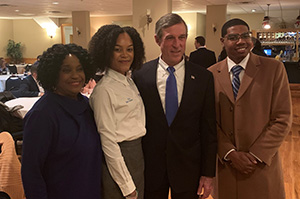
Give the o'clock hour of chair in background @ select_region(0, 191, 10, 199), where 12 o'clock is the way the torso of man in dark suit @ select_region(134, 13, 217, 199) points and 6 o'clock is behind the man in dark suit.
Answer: The chair in background is roughly at 3 o'clock from the man in dark suit.

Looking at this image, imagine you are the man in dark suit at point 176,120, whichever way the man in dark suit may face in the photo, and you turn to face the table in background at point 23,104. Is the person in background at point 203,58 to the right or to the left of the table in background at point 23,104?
right

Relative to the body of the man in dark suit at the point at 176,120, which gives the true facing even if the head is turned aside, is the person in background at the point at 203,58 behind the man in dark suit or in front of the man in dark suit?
behind

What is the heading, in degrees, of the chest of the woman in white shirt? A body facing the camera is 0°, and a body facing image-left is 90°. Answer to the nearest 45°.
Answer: approximately 315°

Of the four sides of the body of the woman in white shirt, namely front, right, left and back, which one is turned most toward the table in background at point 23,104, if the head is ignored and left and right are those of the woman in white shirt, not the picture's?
back

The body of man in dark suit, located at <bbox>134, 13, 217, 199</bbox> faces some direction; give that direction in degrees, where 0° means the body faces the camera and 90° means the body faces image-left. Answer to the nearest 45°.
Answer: approximately 0°
